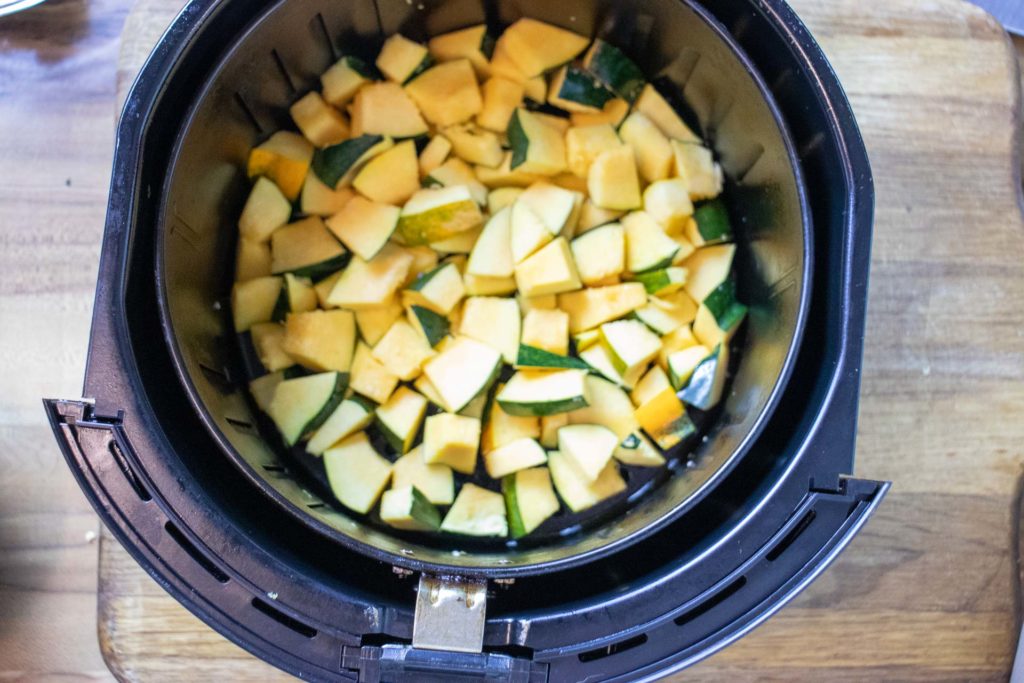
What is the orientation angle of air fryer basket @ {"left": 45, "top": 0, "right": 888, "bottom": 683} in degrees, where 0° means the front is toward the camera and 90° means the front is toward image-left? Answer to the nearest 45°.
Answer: approximately 0°
